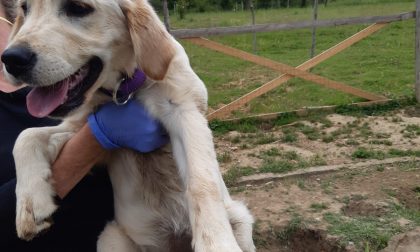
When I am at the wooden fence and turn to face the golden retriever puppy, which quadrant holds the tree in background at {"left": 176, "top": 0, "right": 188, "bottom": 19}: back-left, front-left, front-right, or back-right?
back-right

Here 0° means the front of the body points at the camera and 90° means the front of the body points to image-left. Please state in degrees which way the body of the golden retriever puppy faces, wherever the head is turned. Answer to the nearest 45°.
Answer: approximately 45°

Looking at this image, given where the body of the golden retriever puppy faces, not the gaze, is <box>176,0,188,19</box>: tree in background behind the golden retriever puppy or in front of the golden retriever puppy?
behind

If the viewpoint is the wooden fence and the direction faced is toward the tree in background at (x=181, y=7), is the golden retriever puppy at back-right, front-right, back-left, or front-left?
back-left

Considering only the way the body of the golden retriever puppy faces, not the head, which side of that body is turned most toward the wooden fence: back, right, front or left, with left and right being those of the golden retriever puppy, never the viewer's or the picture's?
back
